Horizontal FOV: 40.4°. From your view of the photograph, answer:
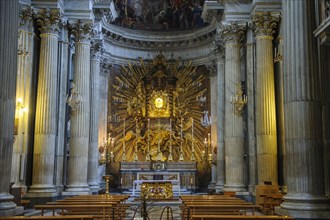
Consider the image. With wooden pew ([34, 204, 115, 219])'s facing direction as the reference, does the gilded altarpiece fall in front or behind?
in front

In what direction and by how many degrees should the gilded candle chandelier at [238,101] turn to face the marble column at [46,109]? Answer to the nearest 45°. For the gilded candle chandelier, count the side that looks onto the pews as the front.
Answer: approximately 90° to its right

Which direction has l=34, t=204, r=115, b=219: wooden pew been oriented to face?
away from the camera

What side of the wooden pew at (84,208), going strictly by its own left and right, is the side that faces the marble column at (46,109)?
front

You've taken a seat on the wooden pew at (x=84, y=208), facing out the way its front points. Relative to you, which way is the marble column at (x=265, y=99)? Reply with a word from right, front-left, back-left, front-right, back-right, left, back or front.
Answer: front-right

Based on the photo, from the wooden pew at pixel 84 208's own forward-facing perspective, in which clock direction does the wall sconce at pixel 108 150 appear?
The wall sconce is roughly at 12 o'clock from the wooden pew.

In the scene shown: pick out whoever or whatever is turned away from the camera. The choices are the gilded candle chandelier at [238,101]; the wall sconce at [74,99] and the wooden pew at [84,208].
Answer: the wooden pew

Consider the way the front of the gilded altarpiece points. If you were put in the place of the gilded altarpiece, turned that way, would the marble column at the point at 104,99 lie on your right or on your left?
on your right
